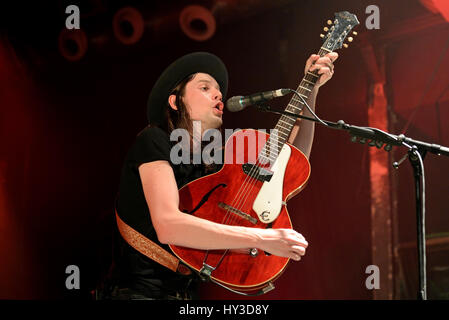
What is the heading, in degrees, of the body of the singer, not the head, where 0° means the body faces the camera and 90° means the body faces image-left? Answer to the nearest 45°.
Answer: approximately 270°
